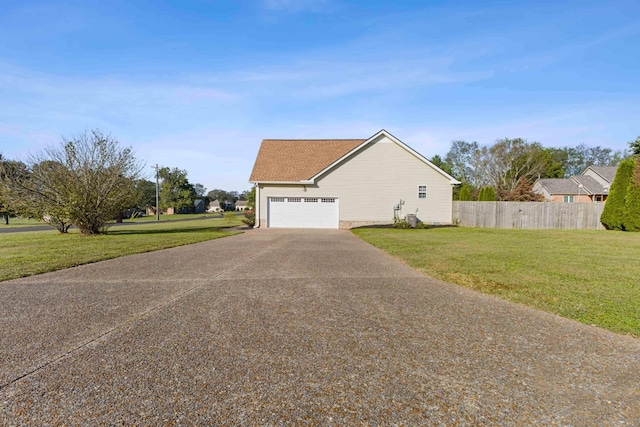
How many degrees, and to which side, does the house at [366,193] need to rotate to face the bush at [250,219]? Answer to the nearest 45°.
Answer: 0° — it already faces it

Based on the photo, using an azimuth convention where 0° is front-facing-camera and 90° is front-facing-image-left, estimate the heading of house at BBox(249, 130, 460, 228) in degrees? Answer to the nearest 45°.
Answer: approximately 90°

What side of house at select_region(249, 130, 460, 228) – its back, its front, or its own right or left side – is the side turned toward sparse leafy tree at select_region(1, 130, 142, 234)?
front

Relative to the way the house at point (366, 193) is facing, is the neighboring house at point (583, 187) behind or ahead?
behind

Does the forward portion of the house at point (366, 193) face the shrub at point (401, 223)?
no

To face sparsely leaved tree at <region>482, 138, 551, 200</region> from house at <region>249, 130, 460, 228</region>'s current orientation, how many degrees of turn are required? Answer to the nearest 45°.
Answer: approximately 135° to its right

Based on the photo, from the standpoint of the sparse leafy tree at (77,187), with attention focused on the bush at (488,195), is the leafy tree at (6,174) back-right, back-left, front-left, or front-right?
back-left

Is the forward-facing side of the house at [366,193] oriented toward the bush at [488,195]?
no

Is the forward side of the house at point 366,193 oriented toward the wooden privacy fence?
no

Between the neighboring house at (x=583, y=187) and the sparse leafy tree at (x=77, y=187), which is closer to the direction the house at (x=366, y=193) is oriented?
the sparse leafy tree
